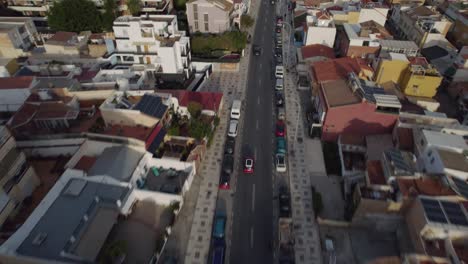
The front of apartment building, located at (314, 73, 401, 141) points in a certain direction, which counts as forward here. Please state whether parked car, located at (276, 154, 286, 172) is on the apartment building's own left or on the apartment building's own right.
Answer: on the apartment building's own left

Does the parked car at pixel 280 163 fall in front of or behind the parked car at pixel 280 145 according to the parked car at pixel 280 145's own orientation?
behind

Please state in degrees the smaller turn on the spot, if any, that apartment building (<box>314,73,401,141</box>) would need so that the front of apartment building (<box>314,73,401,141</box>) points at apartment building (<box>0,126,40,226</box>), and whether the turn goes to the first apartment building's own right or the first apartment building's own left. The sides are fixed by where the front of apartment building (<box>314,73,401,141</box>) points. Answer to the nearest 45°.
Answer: approximately 45° to the first apartment building's own left

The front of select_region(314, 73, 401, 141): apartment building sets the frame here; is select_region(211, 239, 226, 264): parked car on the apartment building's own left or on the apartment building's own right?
on the apartment building's own left

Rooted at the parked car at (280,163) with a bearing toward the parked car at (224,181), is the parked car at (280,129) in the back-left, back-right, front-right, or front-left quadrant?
back-right

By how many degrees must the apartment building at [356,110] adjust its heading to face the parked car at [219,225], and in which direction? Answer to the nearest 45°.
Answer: approximately 45° to its left

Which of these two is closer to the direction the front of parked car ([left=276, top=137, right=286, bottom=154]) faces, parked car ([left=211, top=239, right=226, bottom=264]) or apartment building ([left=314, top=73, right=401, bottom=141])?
the apartment building

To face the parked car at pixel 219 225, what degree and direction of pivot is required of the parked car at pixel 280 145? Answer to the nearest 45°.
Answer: approximately 180°

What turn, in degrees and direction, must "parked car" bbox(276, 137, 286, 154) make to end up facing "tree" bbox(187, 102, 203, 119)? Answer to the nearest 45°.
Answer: approximately 90° to its left

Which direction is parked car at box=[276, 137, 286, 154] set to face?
away from the camera

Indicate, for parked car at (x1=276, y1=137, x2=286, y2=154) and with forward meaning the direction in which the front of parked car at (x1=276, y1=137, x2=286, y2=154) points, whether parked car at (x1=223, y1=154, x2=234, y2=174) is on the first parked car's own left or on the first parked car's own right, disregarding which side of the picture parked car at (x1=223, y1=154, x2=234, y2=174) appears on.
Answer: on the first parked car's own left

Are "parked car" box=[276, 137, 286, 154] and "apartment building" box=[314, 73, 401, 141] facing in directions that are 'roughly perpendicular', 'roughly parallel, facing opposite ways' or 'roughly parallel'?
roughly perpendicular

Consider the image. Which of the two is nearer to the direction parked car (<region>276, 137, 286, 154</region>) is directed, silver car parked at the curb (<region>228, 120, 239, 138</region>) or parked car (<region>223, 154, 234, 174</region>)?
the silver car parked at the curb

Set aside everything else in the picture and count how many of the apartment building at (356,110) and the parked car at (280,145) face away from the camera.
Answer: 1

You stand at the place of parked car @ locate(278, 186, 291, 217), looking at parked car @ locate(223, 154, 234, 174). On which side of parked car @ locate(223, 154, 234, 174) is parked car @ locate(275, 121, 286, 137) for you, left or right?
right

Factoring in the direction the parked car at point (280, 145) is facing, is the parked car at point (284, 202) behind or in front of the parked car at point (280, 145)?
behind

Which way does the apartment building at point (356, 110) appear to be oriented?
to the viewer's left

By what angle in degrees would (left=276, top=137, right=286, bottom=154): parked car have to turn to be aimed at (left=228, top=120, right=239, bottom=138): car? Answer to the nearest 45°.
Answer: approximately 90° to its left
